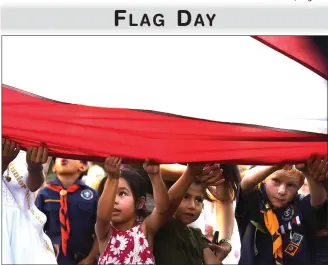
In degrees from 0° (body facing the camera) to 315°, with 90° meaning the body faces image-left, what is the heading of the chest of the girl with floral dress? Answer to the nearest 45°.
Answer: approximately 45°

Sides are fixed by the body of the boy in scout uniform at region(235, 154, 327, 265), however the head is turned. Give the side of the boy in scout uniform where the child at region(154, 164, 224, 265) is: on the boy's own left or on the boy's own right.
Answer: on the boy's own right

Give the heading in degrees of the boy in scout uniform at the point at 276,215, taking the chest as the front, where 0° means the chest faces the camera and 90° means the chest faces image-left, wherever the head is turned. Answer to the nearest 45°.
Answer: approximately 0°

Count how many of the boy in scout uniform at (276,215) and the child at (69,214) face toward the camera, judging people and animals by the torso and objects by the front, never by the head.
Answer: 2

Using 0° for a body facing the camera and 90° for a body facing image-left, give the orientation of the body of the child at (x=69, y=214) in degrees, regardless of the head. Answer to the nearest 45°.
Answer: approximately 0°

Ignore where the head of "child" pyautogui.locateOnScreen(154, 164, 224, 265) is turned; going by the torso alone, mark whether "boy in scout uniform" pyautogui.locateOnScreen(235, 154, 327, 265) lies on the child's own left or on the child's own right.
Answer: on the child's own left

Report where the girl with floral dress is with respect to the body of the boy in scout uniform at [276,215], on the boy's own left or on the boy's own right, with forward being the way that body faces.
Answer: on the boy's own right

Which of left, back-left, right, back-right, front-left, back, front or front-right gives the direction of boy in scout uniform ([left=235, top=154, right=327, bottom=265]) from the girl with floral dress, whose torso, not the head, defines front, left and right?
back-left
